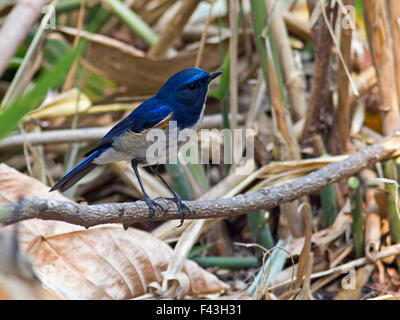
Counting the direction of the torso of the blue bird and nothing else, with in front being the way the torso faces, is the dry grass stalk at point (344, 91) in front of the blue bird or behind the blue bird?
in front

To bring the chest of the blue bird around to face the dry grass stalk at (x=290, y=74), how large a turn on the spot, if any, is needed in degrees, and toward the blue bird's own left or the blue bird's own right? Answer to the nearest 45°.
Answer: approximately 45° to the blue bird's own left

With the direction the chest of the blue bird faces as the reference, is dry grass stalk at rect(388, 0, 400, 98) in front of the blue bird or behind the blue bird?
in front

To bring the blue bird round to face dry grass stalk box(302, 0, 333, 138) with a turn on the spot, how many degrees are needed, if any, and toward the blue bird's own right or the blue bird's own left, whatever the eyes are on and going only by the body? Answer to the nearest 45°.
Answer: approximately 45° to the blue bird's own left

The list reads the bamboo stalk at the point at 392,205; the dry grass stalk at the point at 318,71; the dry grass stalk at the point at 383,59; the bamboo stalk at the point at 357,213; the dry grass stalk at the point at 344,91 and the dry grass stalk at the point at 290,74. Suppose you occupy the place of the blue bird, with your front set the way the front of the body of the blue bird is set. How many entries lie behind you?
0

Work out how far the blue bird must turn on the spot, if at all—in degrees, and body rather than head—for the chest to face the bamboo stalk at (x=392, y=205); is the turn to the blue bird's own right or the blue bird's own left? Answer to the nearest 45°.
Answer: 0° — it already faces it

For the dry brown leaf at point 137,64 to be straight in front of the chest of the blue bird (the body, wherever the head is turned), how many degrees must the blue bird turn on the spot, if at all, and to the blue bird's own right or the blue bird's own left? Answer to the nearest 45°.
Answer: approximately 90° to the blue bird's own left

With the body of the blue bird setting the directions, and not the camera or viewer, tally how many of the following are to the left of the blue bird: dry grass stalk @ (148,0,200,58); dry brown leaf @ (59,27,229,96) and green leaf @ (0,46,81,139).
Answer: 2

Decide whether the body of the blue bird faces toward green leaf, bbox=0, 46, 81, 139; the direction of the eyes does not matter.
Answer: no

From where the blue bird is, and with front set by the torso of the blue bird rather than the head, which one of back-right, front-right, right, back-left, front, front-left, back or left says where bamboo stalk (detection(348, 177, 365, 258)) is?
front

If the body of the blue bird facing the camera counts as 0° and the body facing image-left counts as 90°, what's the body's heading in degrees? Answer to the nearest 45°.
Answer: approximately 270°

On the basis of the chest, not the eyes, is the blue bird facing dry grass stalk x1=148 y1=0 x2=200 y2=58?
no
